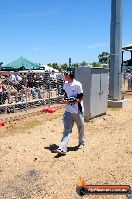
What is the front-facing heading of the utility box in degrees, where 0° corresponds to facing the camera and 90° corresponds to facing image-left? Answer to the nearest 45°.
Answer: approximately 315°

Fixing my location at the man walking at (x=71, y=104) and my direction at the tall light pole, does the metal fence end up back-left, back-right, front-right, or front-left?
front-left

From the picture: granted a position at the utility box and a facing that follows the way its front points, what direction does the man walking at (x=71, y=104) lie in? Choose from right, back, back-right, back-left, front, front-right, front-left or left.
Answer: front-right

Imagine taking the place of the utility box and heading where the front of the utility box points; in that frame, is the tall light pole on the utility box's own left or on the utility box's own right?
on the utility box's own left

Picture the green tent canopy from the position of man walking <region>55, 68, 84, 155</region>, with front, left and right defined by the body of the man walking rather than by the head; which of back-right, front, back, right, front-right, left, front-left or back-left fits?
back-right

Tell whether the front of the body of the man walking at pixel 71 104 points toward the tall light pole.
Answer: no

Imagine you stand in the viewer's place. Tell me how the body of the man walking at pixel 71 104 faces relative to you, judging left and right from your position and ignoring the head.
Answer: facing the viewer and to the left of the viewer

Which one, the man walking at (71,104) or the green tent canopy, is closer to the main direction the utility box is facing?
the man walking

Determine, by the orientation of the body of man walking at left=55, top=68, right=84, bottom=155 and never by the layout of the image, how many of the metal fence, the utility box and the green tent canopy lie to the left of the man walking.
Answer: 0

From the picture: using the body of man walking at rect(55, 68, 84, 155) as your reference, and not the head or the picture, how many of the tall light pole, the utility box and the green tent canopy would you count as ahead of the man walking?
0

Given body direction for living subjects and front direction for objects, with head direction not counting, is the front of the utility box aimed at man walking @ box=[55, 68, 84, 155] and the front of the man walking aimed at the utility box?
no

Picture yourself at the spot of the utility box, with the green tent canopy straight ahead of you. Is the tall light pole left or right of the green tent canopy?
right

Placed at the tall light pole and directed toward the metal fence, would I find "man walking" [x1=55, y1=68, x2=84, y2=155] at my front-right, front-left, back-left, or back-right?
front-left

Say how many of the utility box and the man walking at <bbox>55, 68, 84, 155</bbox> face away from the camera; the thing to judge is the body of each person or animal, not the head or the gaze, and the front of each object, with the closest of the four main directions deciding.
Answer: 0

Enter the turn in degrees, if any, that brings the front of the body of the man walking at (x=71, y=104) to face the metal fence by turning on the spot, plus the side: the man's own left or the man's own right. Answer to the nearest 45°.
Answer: approximately 135° to the man's own right
